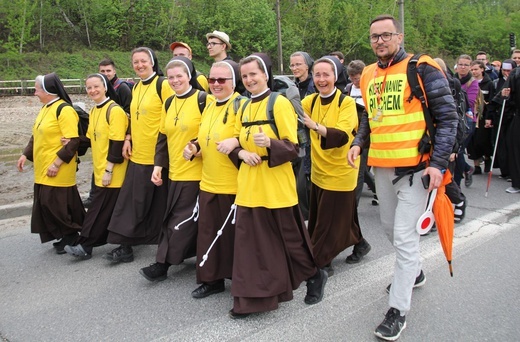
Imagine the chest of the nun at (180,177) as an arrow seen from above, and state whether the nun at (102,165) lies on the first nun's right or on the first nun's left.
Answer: on the first nun's right

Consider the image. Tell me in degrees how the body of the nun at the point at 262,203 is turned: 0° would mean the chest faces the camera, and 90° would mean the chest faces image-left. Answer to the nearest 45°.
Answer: approximately 45°

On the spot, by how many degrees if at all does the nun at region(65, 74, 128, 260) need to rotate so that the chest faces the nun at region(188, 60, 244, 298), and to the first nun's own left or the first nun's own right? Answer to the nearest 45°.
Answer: approximately 90° to the first nun's own left

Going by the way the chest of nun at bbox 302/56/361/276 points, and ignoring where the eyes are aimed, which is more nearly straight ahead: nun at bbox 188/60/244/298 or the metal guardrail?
the nun

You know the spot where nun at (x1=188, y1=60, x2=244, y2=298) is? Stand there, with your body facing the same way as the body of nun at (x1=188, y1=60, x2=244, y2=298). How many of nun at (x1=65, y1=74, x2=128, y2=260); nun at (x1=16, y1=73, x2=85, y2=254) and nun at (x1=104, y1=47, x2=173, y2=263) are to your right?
3

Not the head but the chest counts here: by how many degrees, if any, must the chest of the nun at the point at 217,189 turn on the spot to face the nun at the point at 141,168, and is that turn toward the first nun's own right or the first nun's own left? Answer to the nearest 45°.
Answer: approximately 90° to the first nun's own right

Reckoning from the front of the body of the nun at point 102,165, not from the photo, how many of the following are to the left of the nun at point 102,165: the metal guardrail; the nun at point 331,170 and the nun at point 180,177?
2

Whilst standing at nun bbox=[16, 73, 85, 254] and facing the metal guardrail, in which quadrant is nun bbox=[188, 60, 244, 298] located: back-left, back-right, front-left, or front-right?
back-right
